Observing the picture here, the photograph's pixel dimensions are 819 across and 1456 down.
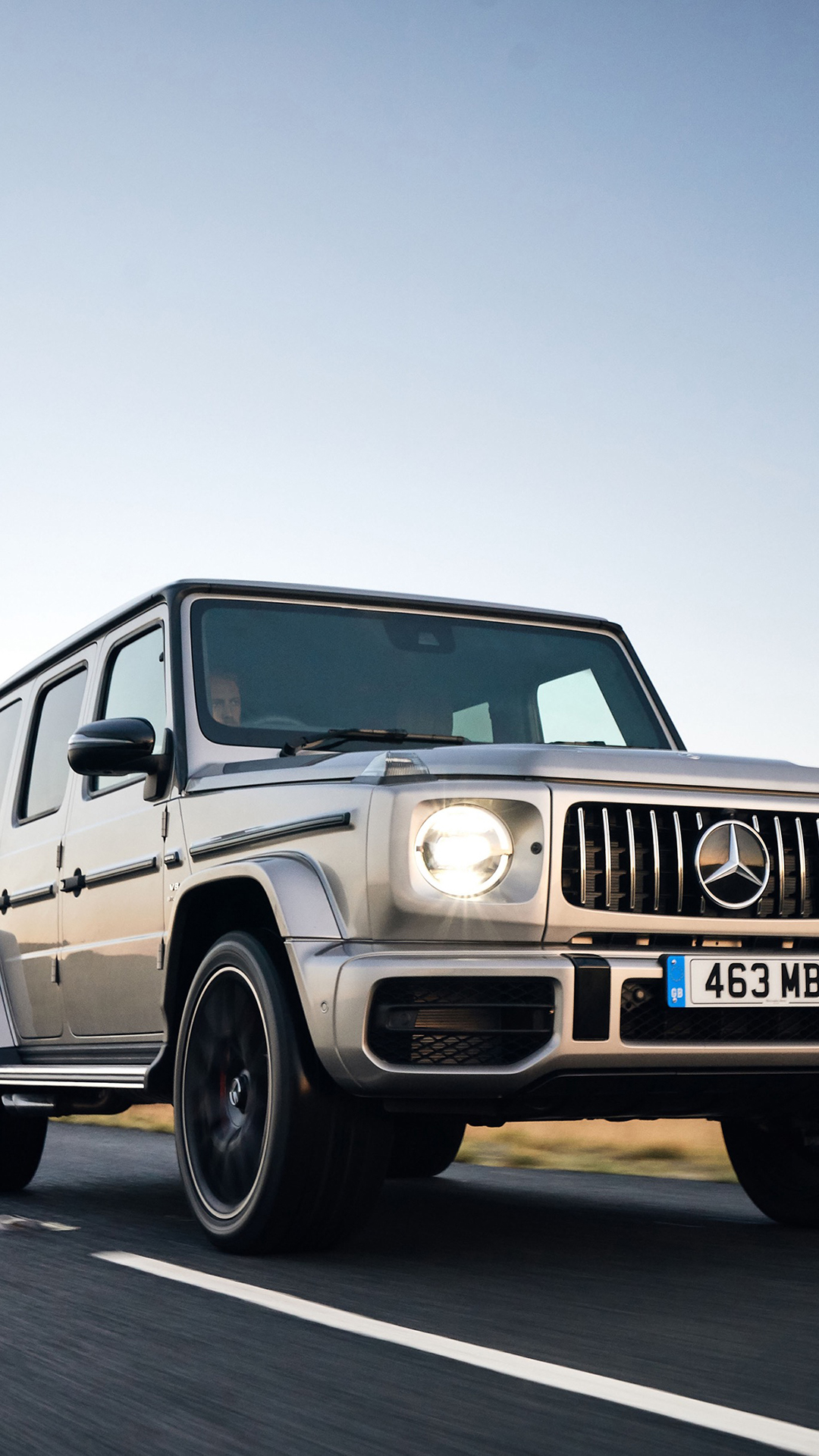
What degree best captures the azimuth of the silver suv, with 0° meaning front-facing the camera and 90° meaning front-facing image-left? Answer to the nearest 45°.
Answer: approximately 315°
